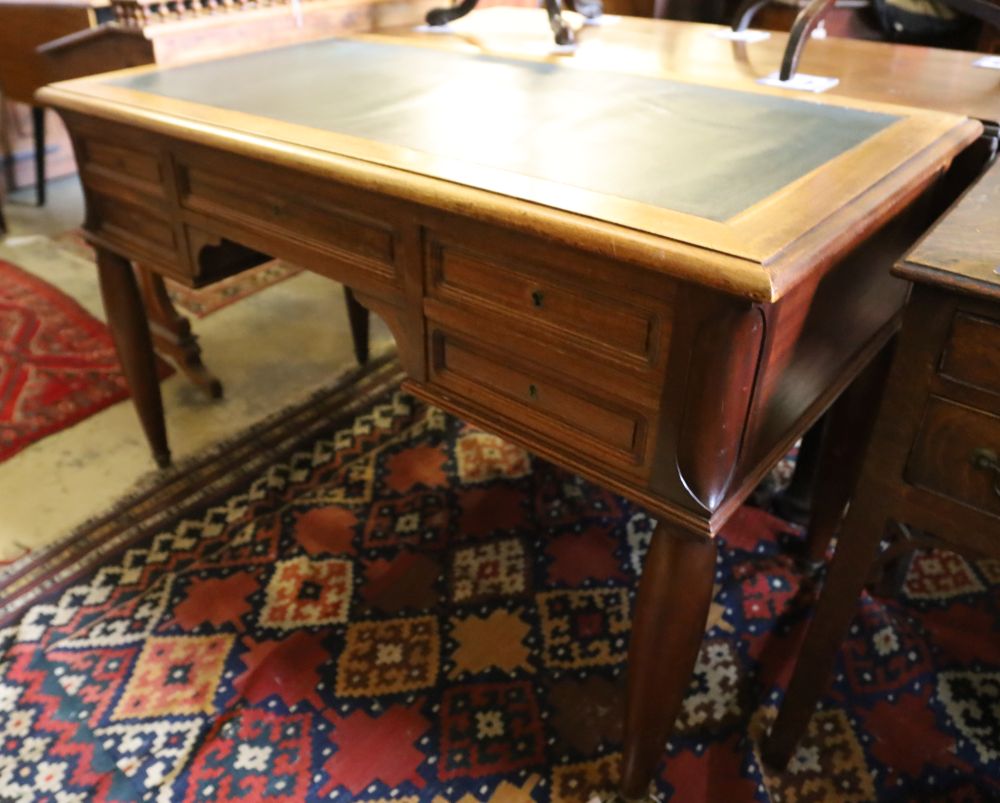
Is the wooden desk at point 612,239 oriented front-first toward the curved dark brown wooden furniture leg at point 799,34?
no

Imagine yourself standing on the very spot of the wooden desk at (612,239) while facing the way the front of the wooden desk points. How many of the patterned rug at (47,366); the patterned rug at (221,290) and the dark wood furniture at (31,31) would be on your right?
3

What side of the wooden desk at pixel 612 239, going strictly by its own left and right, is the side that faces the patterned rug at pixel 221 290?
right

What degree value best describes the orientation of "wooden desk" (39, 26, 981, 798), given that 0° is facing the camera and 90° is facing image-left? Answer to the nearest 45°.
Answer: approximately 45°

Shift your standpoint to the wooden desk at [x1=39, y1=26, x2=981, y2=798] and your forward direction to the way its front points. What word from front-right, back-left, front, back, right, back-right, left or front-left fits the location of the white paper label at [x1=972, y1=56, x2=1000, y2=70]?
back

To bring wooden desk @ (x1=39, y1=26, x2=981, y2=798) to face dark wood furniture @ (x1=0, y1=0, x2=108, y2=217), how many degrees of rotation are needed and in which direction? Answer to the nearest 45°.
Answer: approximately 90° to its right

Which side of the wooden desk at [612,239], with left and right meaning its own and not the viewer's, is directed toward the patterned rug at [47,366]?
right

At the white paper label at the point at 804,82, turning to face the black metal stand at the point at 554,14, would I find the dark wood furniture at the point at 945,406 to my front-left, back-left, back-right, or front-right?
back-left

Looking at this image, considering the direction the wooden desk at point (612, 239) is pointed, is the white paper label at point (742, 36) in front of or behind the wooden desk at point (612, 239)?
behind
